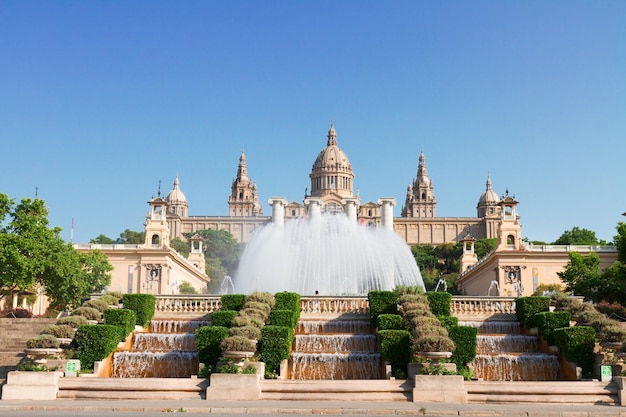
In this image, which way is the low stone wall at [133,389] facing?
toward the camera

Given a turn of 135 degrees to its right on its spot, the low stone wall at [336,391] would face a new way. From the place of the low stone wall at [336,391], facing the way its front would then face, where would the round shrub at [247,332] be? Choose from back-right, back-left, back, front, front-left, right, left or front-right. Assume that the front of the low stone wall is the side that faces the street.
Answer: front

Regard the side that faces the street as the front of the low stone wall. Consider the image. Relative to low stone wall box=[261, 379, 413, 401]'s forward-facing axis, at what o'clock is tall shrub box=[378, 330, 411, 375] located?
The tall shrub is roughly at 7 o'clock from the low stone wall.

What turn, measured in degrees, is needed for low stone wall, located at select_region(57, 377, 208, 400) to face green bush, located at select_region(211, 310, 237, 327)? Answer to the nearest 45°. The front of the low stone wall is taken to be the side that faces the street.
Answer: approximately 135° to its left

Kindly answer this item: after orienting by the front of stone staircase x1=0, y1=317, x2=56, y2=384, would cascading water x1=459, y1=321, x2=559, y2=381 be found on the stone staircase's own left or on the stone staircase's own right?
on the stone staircase's own left

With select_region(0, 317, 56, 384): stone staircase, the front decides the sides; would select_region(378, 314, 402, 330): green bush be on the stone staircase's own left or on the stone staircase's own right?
on the stone staircase's own left

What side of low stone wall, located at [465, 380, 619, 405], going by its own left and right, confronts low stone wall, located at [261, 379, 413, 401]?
right

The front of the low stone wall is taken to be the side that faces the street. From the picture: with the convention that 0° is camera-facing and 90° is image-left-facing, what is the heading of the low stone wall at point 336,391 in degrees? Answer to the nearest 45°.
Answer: approximately 0°

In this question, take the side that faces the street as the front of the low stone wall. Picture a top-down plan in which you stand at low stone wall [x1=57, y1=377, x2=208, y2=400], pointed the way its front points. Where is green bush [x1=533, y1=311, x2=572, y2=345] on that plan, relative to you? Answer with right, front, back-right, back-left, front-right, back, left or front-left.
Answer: left

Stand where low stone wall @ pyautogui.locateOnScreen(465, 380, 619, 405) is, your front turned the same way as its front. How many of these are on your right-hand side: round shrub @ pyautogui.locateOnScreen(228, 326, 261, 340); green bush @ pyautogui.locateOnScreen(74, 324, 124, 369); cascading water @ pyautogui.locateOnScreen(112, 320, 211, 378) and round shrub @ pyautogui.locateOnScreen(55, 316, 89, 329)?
4

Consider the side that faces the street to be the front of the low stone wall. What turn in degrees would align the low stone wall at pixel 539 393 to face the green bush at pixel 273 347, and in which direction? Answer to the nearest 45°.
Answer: approximately 90° to its right

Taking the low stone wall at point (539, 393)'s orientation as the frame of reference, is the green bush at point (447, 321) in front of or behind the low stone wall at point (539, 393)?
behind

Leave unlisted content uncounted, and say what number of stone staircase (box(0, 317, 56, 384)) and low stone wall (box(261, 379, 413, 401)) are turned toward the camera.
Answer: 2

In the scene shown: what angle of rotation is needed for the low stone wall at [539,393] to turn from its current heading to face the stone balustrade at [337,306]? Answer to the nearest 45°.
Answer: approximately 135° to its right

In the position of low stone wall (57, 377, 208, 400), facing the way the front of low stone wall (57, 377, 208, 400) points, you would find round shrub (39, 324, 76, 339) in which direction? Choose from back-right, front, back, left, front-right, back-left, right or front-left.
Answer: back-right
